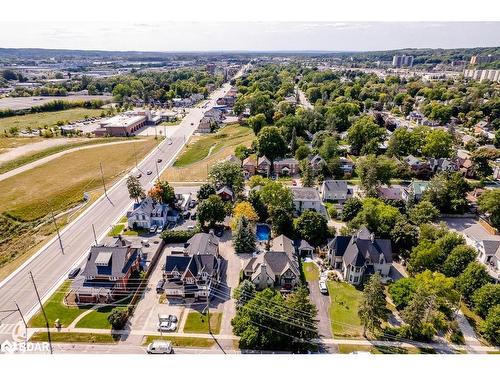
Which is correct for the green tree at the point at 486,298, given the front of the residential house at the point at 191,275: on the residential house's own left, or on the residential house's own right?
on the residential house's own left

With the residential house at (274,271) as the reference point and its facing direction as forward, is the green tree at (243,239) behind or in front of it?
behind

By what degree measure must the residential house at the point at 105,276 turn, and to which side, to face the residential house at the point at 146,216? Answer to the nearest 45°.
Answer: approximately 135° to its left

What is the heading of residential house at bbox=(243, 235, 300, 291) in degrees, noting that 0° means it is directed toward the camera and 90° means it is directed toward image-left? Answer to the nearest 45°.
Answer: approximately 0°

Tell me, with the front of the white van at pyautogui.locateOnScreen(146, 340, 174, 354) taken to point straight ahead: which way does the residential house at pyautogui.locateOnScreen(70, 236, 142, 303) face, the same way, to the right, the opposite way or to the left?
to the left

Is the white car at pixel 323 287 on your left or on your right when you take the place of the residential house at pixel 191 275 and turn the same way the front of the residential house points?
on your left

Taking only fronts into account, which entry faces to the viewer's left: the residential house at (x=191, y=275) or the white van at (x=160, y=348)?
the white van

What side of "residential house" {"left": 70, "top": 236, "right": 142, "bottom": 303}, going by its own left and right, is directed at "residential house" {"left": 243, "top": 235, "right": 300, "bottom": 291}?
left

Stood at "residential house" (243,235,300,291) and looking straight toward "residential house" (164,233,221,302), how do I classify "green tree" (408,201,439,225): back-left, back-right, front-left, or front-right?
back-right

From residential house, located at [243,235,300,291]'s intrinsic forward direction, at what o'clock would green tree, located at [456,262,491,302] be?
The green tree is roughly at 9 o'clock from the residential house.

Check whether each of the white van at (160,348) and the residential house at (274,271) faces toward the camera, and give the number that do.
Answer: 1

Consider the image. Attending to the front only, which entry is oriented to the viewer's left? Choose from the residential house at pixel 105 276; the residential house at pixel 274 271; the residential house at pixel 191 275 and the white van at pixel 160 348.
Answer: the white van
